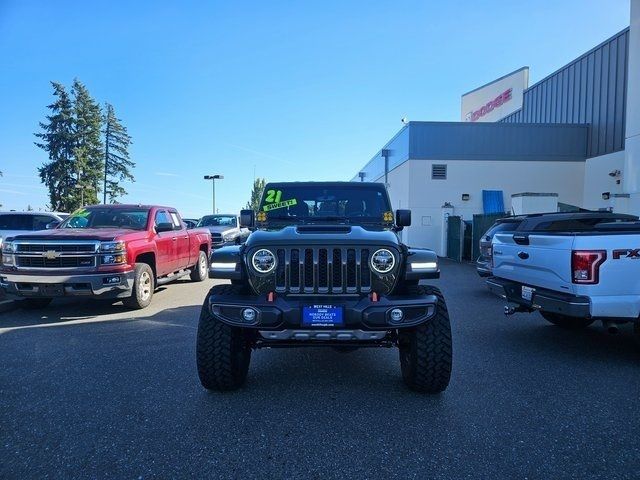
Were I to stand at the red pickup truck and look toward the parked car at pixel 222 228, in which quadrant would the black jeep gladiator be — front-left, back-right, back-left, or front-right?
back-right

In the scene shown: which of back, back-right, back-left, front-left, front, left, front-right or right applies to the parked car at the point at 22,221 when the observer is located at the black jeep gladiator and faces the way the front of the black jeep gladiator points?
back-right

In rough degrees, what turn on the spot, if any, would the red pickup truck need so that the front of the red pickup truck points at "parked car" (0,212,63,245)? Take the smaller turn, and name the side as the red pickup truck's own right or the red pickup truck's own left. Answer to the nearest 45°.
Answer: approximately 135° to the red pickup truck's own right

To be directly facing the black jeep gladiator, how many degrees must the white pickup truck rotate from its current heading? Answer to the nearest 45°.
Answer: approximately 180°

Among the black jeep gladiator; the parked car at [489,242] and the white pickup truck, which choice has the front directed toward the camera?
the black jeep gladiator

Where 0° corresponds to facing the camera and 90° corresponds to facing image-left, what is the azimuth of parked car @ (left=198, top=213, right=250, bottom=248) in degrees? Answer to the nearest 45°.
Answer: approximately 45°

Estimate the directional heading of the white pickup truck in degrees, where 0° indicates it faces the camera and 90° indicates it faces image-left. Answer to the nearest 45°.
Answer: approximately 225°

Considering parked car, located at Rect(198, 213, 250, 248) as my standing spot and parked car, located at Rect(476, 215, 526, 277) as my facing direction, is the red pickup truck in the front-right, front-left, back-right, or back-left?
front-right

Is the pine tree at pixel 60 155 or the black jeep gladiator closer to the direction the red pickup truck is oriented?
the black jeep gladiator

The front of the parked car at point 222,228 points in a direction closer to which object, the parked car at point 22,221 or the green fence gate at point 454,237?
the parked car

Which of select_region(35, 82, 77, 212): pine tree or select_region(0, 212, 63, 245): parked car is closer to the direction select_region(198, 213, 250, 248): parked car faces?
the parked car

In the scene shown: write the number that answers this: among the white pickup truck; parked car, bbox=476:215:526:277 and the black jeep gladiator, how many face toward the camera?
1

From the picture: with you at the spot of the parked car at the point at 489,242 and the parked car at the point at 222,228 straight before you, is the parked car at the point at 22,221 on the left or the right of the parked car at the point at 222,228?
left

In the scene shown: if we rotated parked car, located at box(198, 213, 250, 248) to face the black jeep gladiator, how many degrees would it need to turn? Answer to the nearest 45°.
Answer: approximately 45° to its left

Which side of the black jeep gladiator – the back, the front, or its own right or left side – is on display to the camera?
front

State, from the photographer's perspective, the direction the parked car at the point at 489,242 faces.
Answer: facing away from the viewer and to the right of the viewer
